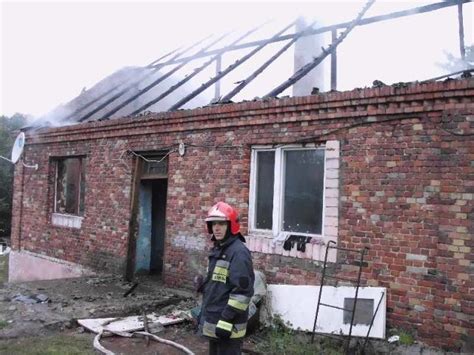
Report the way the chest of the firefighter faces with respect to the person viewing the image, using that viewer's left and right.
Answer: facing the viewer and to the left of the viewer

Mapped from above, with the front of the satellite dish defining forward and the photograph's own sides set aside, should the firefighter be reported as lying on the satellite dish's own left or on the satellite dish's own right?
on the satellite dish's own left

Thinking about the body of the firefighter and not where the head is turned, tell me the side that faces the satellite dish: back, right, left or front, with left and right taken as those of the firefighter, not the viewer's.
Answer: right

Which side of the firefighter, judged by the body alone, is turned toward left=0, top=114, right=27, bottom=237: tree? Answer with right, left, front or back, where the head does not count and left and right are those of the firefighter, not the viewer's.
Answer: right

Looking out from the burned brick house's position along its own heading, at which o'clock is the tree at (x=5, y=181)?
The tree is roughly at 3 o'clock from the burned brick house.

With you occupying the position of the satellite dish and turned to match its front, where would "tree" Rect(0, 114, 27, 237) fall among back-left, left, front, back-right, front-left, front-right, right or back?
right

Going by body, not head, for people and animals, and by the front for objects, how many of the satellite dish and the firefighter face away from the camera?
0

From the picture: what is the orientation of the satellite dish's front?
to the viewer's left
